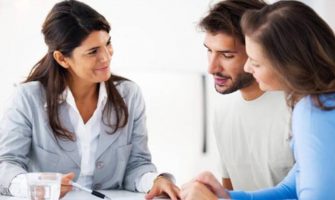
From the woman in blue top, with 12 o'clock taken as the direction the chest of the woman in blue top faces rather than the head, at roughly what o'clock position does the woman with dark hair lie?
The woman with dark hair is roughly at 1 o'clock from the woman in blue top.

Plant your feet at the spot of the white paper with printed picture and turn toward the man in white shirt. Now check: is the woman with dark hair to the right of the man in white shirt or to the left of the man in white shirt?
left

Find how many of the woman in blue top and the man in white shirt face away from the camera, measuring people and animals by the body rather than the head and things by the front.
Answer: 0

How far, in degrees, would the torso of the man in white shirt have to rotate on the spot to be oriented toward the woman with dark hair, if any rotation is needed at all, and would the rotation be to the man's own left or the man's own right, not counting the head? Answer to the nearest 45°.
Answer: approximately 45° to the man's own right

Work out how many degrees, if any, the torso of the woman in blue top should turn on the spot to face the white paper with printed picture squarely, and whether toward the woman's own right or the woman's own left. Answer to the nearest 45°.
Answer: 0° — they already face it

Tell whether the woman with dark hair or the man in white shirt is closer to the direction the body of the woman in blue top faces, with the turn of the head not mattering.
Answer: the woman with dark hair

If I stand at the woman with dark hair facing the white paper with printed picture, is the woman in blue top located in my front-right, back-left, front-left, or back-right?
front-left

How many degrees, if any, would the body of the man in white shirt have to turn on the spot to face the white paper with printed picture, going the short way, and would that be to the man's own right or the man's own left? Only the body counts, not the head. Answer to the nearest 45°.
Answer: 0° — they already face it

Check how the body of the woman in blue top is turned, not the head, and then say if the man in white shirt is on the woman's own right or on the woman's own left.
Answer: on the woman's own right

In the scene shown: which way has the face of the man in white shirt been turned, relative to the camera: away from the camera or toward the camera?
toward the camera

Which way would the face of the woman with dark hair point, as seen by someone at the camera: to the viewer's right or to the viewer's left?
to the viewer's right

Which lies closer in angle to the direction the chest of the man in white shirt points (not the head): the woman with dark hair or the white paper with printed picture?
the white paper with printed picture

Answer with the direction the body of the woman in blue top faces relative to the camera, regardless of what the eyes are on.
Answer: to the viewer's left

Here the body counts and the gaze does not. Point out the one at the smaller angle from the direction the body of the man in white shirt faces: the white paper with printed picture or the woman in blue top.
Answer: the white paper with printed picture

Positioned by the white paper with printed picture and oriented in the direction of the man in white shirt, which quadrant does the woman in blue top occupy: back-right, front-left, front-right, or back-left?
front-right
